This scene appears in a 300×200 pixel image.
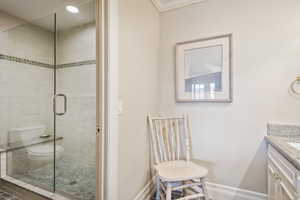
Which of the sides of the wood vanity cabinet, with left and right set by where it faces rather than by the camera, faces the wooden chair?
front

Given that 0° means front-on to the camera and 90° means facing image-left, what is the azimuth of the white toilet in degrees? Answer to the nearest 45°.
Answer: approximately 315°

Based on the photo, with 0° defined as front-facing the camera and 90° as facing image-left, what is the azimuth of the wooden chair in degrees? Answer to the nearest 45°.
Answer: approximately 315°

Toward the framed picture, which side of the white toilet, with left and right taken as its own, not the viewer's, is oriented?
front

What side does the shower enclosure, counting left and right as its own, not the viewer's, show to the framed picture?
left

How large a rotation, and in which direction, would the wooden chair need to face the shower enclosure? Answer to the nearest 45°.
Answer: approximately 135° to its right

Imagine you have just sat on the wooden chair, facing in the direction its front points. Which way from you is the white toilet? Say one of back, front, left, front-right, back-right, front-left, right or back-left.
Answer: back-right

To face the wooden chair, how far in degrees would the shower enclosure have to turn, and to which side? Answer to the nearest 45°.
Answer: approximately 90° to its left

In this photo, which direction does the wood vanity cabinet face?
to the viewer's left

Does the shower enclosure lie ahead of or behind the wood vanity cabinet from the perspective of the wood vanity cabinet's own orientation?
ahead

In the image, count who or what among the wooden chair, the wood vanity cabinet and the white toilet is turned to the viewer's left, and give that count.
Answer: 1
